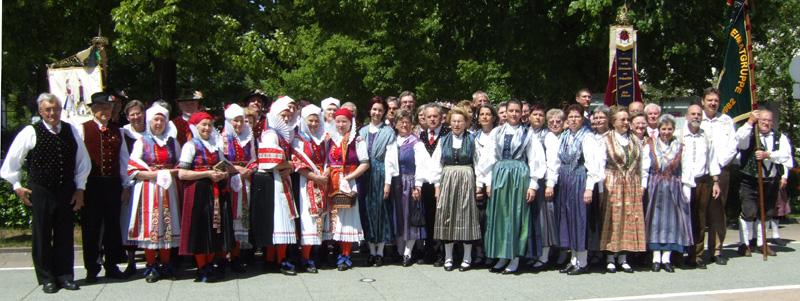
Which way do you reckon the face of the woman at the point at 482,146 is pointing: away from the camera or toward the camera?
toward the camera

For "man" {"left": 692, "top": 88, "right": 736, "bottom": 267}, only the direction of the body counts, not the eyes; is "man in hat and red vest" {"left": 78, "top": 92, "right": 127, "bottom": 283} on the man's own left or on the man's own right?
on the man's own right

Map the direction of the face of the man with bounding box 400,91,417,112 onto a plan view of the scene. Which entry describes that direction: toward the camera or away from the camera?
toward the camera

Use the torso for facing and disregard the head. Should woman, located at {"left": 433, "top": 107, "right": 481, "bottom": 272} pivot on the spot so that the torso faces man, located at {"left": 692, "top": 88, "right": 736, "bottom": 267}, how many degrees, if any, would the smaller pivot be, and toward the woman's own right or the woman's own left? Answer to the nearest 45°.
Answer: approximately 90° to the woman's own left

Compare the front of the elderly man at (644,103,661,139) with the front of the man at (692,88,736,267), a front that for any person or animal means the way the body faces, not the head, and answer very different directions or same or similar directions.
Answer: same or similar directions

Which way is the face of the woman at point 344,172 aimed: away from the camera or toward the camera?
toward the camera

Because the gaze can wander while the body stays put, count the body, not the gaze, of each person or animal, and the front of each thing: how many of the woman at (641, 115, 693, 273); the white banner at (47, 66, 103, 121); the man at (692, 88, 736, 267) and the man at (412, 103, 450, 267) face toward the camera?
4

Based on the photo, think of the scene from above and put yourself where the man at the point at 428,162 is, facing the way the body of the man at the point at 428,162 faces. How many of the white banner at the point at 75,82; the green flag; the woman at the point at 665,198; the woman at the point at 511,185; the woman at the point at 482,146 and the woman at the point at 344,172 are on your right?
2

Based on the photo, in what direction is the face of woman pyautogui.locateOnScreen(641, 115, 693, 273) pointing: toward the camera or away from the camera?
toward the camera

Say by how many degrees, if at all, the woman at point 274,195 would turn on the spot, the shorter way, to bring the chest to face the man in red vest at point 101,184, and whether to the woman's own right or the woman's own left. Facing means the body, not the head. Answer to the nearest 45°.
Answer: approximately 135° to the woman's own right

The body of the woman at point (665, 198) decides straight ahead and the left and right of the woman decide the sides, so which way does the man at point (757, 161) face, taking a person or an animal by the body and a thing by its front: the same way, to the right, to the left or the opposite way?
the same way

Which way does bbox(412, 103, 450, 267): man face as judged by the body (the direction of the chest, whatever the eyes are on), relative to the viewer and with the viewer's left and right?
facing the viewer

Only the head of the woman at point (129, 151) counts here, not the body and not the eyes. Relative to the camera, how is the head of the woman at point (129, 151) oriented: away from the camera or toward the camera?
toward the camera

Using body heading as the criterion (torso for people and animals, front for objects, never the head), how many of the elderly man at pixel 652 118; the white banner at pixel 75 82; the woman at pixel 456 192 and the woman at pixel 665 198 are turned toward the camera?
4

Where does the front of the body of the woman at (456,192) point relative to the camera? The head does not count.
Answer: toward the camera

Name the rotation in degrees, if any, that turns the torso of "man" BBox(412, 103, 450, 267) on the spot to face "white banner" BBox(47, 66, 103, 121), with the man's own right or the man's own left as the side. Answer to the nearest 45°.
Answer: approximately 90° to the man's own right

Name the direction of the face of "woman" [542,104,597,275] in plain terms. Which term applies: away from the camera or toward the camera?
toward the camera

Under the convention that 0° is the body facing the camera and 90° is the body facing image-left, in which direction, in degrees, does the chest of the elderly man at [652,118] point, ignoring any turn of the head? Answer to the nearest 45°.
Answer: approximately 0°

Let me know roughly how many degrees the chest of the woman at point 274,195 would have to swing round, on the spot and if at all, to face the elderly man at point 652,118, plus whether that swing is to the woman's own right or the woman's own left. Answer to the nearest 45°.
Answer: approximately 45° to the woman's own left

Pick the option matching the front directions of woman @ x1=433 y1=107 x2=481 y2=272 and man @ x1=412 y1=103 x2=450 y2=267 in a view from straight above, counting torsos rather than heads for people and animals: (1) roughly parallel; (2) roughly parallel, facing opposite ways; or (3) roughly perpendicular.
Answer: roughly parallel
